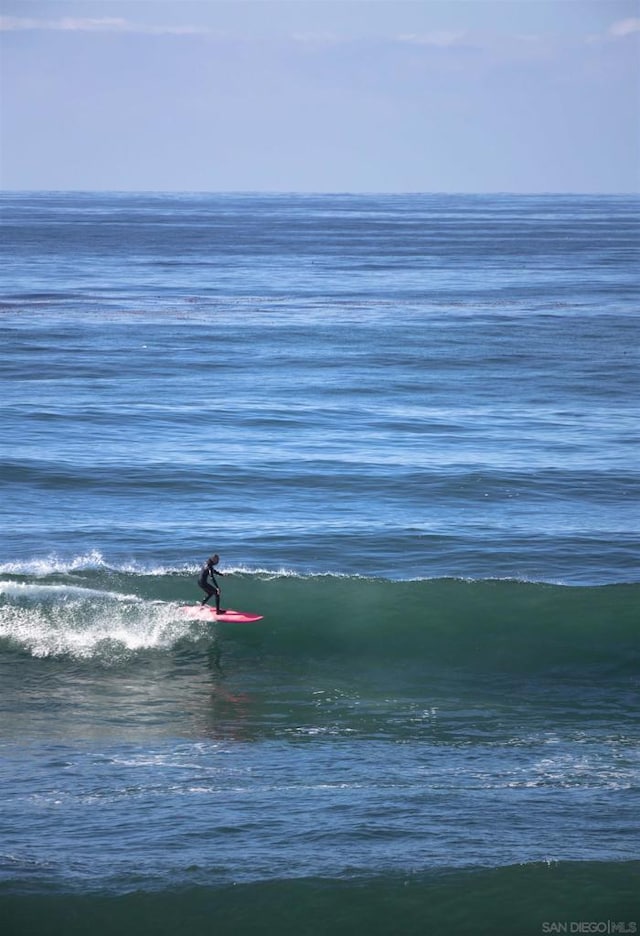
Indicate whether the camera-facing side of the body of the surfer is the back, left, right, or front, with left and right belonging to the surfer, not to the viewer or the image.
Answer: right

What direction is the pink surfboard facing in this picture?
to the viewer's right
